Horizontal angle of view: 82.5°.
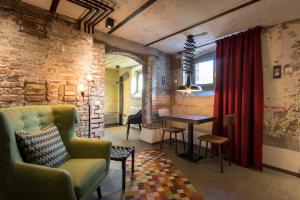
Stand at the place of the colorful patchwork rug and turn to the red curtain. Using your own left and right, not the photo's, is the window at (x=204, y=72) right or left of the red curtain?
left

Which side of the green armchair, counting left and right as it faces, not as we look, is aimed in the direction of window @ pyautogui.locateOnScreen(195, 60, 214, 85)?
left

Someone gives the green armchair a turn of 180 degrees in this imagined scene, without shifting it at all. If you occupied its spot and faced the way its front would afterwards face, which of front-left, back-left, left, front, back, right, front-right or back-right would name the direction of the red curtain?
back-right

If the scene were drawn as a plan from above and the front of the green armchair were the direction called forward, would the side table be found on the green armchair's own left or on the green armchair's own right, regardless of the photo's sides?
on the green armchair's own left

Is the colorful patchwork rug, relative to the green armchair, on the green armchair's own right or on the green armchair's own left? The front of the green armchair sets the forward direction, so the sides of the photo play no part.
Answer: on the green armchair's own left

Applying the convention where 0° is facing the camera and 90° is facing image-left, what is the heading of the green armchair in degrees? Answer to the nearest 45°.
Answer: approximately 315°

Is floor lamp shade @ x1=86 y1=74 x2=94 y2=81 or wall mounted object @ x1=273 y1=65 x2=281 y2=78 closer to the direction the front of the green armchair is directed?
the wall mounted object

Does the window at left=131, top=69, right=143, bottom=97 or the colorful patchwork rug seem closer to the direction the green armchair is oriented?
the colorful patchwork rug

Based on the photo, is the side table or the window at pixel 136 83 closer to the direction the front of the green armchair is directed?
the side table
